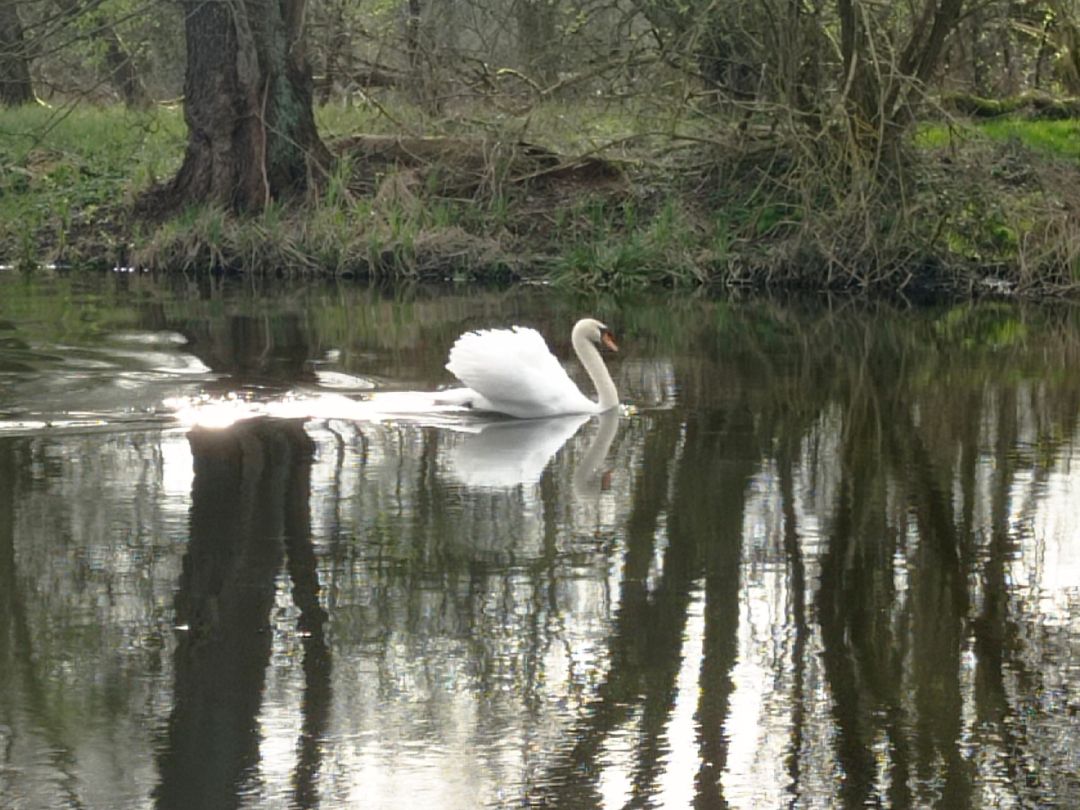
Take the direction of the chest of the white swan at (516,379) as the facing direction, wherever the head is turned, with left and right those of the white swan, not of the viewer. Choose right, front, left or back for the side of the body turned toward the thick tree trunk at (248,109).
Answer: left

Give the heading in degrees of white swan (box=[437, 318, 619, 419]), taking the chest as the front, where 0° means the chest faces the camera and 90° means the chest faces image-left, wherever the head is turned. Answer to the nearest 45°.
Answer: approximately 270°
